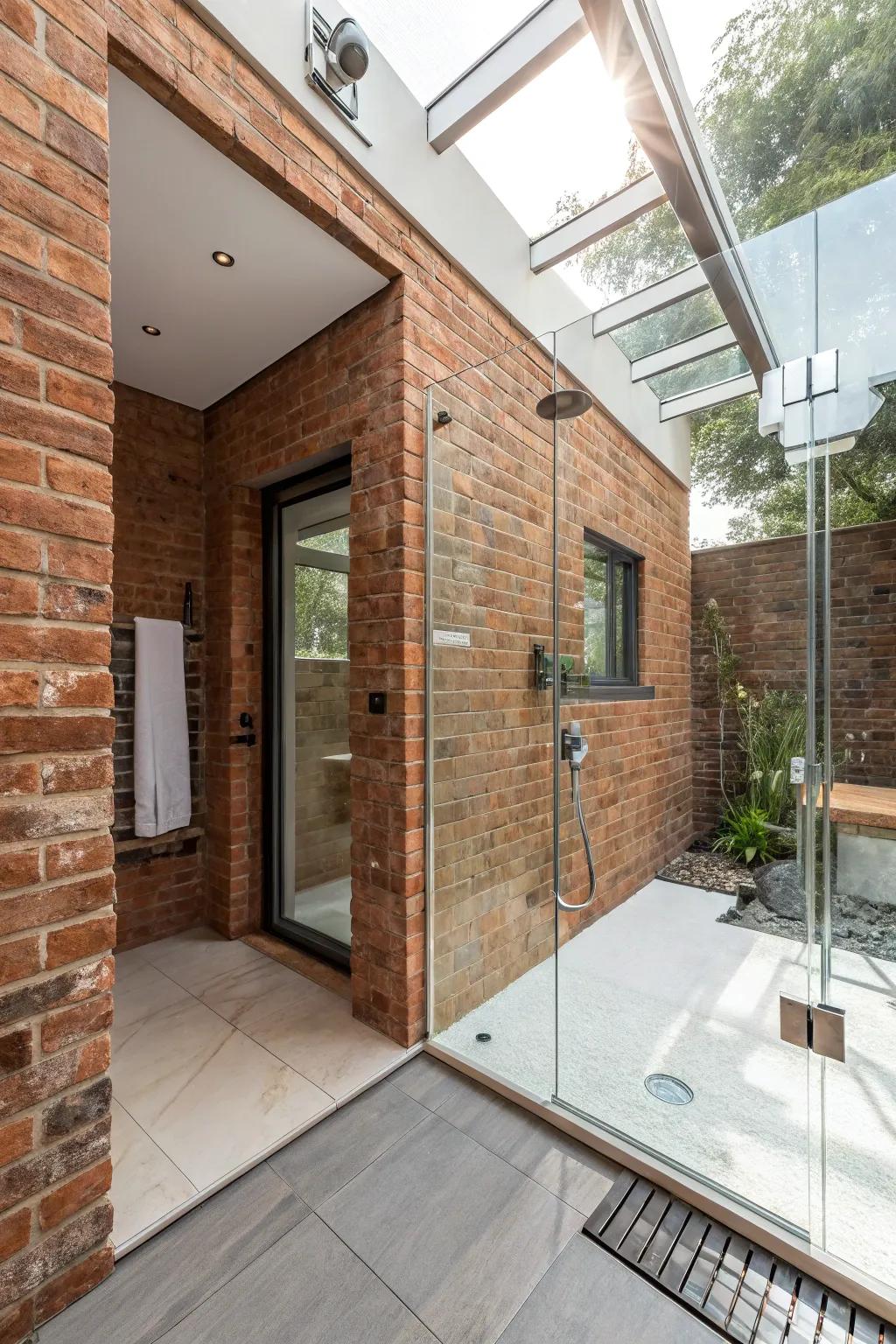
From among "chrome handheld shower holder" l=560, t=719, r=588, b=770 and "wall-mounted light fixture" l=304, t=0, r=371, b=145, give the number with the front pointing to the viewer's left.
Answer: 0

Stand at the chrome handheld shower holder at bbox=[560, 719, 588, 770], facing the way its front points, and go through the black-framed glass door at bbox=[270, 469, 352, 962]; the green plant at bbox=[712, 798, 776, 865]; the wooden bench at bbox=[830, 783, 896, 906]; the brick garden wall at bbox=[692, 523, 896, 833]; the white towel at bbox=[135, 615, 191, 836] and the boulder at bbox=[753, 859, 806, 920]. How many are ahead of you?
4

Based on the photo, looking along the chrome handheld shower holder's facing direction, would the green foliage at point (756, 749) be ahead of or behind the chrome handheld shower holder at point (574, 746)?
ahead

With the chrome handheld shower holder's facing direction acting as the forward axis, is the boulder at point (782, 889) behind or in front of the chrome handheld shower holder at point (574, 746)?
in front

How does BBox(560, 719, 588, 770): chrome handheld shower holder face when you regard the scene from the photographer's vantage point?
facing the viewer and to the right of the viewer
